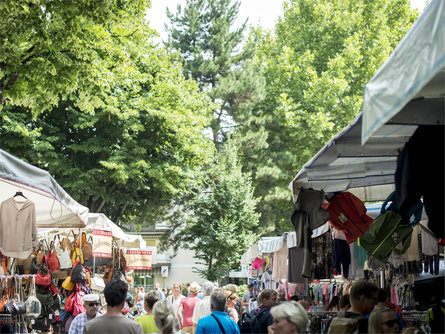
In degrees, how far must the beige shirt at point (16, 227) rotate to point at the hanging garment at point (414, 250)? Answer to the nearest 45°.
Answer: approximately 90° to its left

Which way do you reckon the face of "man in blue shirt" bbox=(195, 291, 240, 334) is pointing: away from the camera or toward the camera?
away from the camera

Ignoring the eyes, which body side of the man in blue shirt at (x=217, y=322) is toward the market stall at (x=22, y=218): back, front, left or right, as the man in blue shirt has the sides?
left

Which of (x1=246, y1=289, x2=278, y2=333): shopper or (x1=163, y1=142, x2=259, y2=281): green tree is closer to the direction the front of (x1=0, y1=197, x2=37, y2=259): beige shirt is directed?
the shopper

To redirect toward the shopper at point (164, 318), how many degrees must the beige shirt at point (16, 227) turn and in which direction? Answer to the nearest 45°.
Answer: approximately 45° to its left

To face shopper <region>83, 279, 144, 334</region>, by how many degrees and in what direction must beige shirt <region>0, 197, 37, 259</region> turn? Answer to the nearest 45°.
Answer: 0° — it already faces them

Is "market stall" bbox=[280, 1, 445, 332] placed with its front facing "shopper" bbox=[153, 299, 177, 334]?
yes

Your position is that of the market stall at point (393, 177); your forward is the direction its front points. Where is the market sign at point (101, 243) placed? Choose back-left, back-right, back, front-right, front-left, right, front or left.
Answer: front-right
